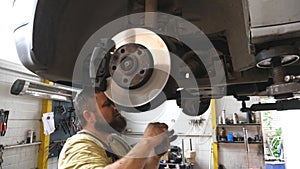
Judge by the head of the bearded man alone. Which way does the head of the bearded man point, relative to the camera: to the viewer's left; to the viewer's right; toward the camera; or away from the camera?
to the viewer's right

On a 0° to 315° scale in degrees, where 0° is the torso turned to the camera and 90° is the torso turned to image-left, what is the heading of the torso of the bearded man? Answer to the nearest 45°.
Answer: approximately 270°
